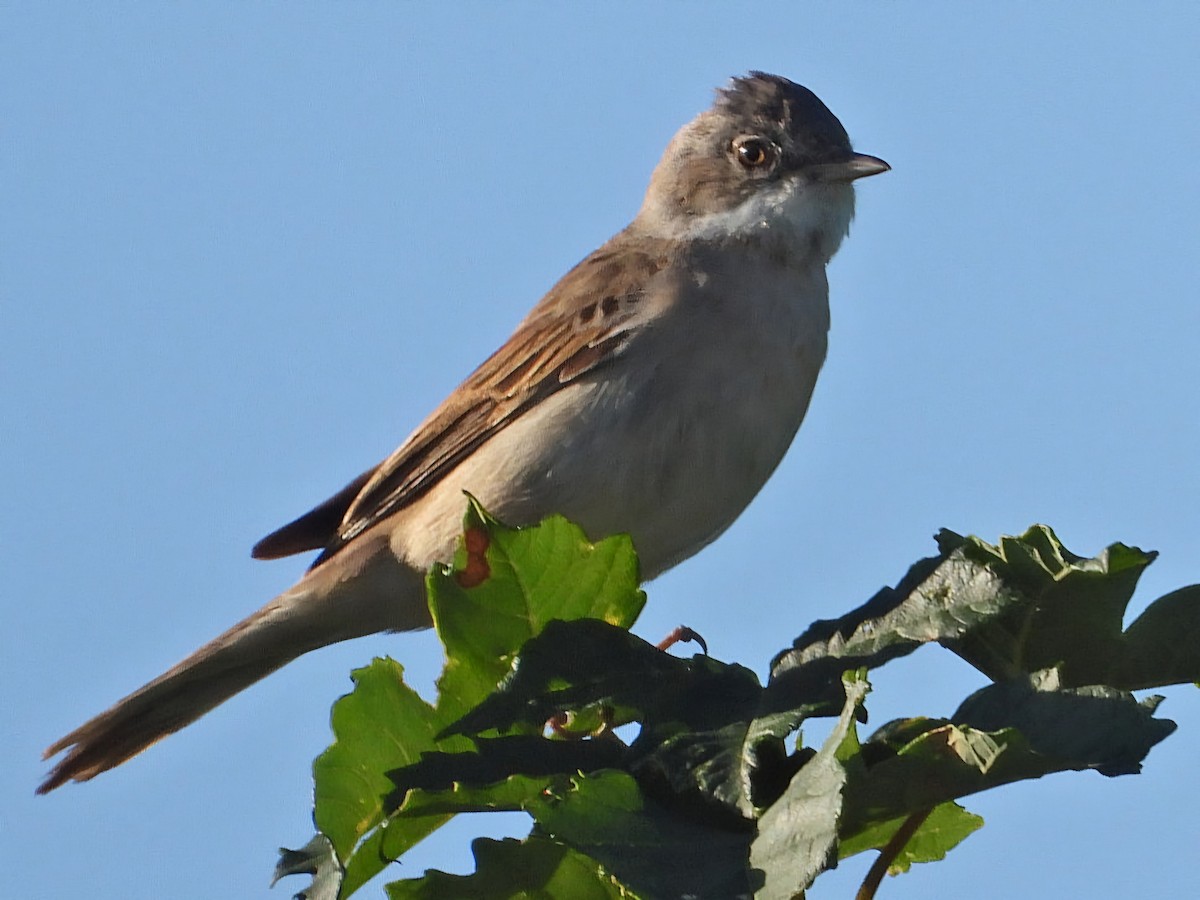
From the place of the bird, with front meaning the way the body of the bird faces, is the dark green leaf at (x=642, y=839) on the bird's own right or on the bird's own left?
on the bird's own right

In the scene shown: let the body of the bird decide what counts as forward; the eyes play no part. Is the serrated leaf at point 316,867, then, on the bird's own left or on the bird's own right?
on the bird's own right

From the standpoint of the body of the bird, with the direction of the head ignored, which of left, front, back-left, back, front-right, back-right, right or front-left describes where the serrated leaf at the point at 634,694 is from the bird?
right

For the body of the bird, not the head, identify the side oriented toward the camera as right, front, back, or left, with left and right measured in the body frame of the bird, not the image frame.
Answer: right

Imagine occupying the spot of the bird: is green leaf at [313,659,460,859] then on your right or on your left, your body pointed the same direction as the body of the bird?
on your right

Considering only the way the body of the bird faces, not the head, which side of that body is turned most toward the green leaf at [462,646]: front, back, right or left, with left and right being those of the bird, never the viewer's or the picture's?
right
